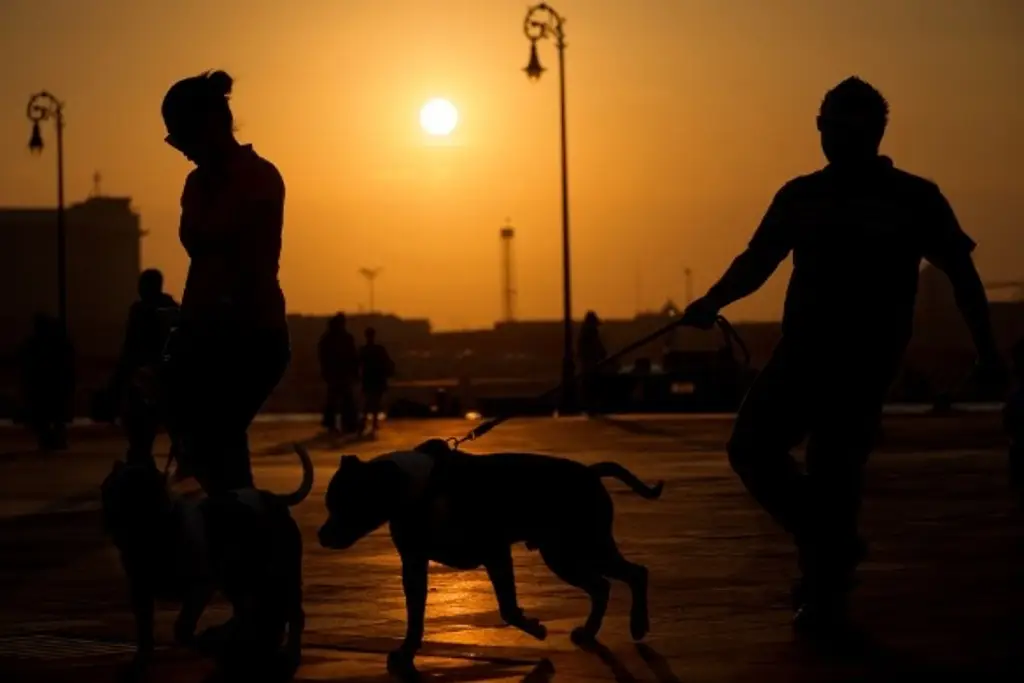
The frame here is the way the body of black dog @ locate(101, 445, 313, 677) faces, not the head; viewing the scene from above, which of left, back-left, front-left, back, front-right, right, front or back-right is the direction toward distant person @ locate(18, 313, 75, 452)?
right

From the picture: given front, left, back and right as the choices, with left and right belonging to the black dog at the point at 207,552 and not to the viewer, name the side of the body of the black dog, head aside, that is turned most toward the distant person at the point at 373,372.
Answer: right

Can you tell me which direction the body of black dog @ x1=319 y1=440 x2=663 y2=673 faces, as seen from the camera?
to the viewer's left

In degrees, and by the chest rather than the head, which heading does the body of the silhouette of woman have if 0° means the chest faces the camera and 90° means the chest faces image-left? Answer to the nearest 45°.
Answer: approximately 90°

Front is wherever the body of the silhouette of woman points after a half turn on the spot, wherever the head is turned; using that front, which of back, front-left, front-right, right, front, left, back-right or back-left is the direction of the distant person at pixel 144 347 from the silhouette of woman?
left

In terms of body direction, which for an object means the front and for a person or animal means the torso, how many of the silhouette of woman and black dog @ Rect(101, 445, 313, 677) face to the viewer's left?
2

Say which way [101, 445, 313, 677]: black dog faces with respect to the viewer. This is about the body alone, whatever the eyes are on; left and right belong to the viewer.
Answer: facing to the left of the viewer

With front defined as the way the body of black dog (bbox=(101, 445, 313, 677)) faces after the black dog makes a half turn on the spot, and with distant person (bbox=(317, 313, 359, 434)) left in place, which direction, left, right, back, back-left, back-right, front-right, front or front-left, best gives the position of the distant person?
left

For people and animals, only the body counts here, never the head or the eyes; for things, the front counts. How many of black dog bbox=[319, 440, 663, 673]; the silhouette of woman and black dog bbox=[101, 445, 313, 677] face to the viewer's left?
3

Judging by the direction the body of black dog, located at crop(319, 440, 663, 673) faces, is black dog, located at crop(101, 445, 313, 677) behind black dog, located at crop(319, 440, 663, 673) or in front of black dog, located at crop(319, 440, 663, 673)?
in front

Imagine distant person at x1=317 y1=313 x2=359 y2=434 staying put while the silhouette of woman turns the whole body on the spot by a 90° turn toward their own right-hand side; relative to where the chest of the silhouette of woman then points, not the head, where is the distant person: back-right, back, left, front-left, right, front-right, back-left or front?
front

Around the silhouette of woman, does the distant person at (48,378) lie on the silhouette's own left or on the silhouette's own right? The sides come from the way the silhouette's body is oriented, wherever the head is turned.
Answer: on the silhouette's own right

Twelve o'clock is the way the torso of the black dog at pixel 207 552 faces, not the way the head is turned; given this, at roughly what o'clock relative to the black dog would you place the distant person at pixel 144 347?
The distant person is roughly at 3 o'clock from the black dog.

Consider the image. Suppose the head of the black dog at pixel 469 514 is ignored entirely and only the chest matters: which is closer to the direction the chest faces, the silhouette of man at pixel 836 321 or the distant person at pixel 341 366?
the distant person
